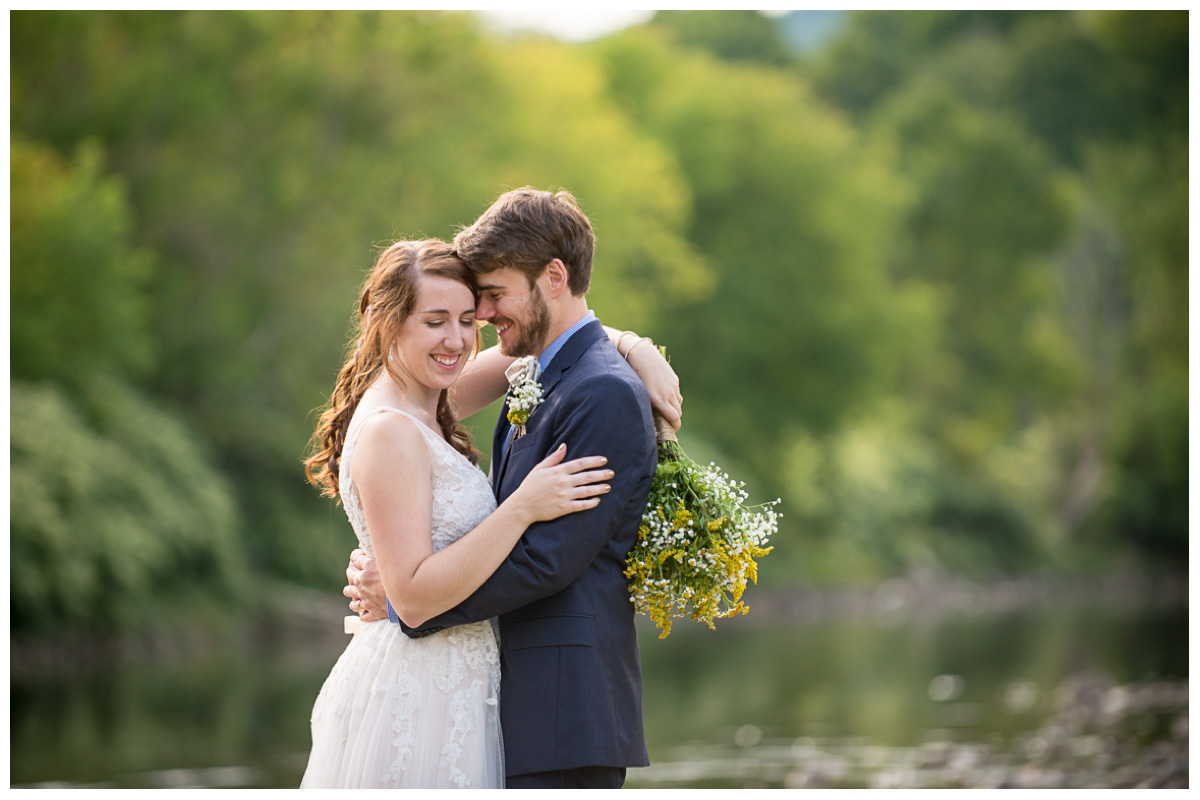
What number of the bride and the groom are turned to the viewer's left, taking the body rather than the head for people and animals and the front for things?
1

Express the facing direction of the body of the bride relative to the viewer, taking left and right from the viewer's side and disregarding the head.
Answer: facing the viewer and to the right of the viewer

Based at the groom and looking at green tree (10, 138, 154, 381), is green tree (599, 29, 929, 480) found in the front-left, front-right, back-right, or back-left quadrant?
front-right

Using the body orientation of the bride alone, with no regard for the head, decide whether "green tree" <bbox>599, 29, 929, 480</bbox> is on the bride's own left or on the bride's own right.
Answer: on the bride's own left

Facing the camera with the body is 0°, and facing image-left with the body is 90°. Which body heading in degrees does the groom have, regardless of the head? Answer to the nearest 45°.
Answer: approximately 90°

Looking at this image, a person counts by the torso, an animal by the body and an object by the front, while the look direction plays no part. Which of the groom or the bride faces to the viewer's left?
the groom

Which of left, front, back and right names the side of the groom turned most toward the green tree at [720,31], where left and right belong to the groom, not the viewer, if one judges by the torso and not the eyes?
right

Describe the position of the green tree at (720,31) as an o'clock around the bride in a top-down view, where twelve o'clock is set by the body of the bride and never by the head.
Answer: The green tree is roughly at 8 o'clock from the bride.

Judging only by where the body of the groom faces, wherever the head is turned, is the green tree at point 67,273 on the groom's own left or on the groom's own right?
on the groom's own right

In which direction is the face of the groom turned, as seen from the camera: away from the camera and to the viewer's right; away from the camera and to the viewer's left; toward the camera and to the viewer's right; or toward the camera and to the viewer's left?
toward the camera and to the viewer's left

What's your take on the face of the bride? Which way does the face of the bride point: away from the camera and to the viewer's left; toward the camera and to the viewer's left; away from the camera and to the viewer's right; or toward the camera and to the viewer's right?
toward the camera and to the viewer's right

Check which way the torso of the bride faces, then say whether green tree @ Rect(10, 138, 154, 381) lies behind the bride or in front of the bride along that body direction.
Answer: behind
